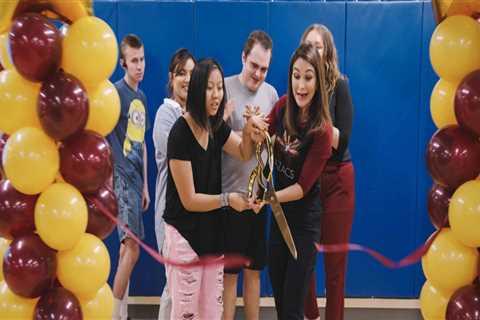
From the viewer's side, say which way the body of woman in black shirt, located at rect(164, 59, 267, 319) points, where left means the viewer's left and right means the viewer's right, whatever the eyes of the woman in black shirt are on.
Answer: facing the viewer and to the right of the viewer

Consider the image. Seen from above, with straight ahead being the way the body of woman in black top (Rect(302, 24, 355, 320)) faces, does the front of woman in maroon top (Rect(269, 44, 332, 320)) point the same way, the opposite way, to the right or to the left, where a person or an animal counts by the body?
the same way

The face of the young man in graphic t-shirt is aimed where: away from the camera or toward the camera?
toward the camera

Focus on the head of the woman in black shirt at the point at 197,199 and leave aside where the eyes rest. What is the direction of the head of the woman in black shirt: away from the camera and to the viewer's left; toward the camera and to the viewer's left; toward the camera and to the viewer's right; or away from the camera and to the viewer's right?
toward the camera and to the viewer's right

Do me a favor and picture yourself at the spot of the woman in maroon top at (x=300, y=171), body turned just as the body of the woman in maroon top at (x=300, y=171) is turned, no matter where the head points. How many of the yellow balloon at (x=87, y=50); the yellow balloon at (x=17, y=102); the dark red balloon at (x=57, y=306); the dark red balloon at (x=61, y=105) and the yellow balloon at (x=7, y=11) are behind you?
0

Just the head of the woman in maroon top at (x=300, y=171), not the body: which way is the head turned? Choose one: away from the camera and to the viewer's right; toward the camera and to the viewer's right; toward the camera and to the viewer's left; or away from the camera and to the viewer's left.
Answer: toward the camera and to the viewer's left

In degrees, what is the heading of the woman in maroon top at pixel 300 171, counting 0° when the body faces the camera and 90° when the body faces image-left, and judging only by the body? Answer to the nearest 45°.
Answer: approximately 45°

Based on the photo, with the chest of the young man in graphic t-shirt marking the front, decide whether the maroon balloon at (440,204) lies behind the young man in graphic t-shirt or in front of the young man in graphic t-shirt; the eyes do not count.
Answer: in front

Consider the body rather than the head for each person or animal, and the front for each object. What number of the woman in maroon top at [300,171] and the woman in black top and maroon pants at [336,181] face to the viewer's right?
0

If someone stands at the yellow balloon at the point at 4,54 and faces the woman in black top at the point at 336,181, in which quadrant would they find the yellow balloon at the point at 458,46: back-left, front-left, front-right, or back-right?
front-right

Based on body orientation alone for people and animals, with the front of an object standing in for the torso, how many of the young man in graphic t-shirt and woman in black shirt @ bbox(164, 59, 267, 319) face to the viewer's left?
0

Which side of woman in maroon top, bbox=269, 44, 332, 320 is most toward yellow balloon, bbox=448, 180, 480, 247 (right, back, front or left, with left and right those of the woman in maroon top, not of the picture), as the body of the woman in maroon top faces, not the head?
left

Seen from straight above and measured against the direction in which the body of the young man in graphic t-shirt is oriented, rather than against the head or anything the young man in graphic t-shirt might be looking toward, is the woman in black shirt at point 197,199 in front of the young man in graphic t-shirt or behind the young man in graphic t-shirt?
in front
